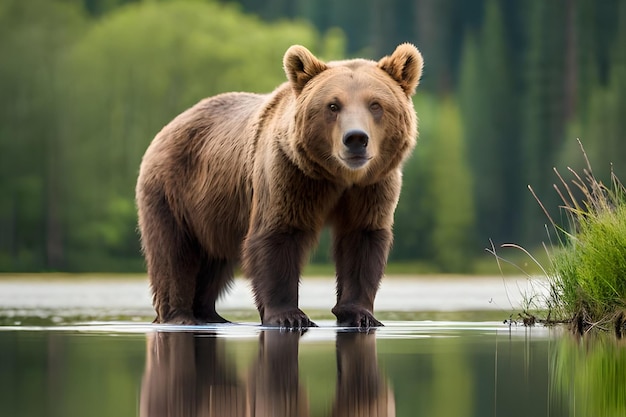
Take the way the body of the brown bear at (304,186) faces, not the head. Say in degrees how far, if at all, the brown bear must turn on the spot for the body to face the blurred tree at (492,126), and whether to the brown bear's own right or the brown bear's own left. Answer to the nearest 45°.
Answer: approximately 135° to the brown bear's own left

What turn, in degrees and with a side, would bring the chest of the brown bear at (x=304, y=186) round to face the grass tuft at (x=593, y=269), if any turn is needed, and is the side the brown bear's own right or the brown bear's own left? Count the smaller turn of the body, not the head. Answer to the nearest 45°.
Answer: approximately 45° to the brown bear's own left

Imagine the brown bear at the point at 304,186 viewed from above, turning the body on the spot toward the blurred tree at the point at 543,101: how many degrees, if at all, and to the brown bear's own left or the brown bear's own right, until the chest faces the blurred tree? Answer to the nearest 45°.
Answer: approximately 135° to the brown bear's own left

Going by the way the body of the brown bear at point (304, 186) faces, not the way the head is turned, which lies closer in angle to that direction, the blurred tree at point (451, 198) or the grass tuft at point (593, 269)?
the grass tuft

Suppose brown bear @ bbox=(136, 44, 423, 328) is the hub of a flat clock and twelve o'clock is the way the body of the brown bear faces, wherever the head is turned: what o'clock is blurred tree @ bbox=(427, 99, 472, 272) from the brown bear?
The blurred tree is roughly at 8 o'clock from the brown bear.

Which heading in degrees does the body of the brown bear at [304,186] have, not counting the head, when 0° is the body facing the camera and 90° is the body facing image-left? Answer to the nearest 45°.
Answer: approximately 315°

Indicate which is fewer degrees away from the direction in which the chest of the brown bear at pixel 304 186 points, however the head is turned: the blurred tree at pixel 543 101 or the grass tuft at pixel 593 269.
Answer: the grass tuft
